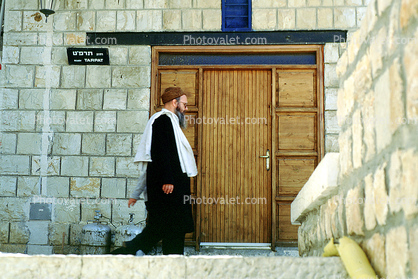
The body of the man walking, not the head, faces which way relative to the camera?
to the viewer's right

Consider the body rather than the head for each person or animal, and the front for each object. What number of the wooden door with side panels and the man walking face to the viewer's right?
1

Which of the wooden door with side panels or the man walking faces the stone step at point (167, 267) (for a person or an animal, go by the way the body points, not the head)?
the wooden door with side panels

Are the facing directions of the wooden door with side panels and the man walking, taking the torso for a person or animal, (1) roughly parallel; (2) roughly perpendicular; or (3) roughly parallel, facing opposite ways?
roughly perpendicular

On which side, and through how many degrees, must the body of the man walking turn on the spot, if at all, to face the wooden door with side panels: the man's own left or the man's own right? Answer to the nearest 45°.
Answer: approximately 45° to the man's own left

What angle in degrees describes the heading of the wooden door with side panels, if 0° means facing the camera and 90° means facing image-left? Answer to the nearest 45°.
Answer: approximately 0°

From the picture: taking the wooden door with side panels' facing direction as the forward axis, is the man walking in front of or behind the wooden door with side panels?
in front

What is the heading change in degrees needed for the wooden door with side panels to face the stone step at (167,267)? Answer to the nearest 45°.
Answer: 0° — it already faces it

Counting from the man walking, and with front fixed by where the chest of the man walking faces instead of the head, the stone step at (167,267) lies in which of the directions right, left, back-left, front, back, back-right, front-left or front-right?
right

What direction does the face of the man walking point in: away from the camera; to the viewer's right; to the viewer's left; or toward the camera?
to the viewer's right
